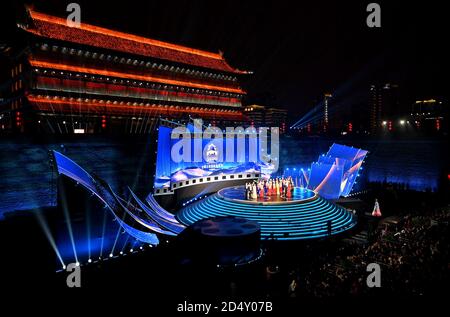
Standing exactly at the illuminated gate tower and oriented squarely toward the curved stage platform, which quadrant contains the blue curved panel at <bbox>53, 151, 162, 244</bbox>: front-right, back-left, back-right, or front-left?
front-right

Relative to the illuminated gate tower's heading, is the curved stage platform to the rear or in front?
in front

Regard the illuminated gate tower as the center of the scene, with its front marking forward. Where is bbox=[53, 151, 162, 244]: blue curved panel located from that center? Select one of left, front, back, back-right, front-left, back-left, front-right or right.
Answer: front-right
